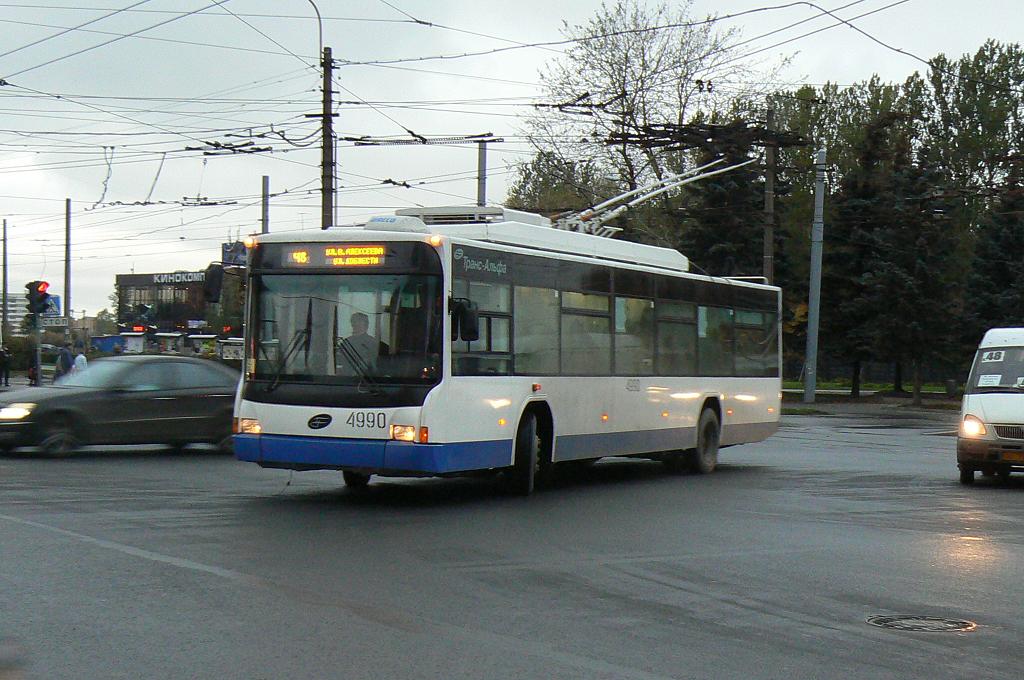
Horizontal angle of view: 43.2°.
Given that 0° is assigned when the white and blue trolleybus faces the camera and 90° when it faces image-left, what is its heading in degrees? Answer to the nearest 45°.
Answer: approximately 45°

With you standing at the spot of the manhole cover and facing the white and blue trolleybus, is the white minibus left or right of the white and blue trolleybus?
right

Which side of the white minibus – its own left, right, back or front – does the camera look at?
front

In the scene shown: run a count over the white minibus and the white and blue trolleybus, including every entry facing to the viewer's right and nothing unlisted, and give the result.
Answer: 0

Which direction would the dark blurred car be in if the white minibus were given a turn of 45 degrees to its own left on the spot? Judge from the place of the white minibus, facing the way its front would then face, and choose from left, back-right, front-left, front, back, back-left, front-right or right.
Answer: back-right

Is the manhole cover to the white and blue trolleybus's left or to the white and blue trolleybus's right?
on its left

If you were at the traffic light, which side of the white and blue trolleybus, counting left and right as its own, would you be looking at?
right

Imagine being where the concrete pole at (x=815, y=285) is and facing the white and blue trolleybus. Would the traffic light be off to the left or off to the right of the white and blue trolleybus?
right

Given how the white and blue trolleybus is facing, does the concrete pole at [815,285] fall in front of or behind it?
behind

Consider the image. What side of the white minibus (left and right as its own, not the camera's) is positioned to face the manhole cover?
front

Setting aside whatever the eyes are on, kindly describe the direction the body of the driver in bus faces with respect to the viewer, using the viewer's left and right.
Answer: facing the viewer and to the left of the viewer

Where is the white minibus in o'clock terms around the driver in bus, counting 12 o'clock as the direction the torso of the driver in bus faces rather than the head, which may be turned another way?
The white minibus is roughly at 7 o'clock from the driver in bus.

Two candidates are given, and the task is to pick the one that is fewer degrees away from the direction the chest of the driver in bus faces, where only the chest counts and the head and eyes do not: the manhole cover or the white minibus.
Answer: the manhole cover
